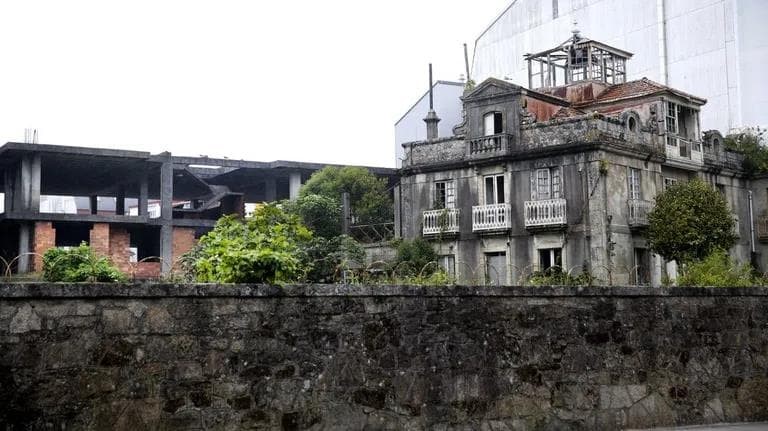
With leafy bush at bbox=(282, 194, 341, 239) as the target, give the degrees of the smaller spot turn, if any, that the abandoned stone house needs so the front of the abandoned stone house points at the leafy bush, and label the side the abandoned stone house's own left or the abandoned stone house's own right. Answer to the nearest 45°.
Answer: approximately 45° to the abandoned stone house's own right

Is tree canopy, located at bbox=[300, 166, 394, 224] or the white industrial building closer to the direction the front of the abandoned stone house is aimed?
the tree canopy

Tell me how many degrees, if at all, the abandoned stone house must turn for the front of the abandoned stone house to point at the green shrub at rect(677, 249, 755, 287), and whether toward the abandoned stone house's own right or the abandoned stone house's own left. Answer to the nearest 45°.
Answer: approximately 45° to the abandoned stone house's own left

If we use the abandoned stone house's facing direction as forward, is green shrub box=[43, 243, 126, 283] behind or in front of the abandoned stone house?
in front

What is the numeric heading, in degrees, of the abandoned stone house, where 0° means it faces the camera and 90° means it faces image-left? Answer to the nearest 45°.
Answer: approximately 45°
